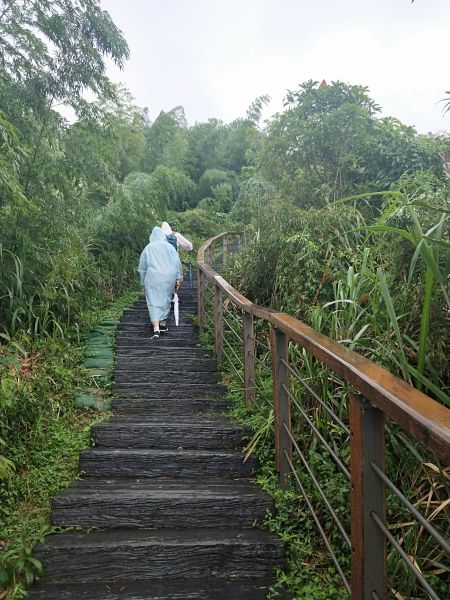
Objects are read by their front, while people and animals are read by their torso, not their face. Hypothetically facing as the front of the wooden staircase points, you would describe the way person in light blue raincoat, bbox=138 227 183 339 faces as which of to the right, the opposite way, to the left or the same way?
the opposite way

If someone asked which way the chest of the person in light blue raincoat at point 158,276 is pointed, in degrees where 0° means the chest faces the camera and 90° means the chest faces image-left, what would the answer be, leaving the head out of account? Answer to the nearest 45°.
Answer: approximately 180°

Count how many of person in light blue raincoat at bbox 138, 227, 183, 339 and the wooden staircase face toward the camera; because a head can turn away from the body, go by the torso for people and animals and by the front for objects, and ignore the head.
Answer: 1

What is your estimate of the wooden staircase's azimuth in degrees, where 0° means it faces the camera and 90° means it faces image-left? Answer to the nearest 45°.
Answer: approximately 0°
